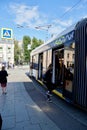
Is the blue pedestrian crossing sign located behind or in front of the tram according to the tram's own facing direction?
behind

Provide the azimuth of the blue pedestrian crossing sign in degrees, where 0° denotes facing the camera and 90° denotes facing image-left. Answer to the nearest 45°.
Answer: approximately 0°

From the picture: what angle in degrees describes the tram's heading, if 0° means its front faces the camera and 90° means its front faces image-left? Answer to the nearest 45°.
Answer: approximately 315°
